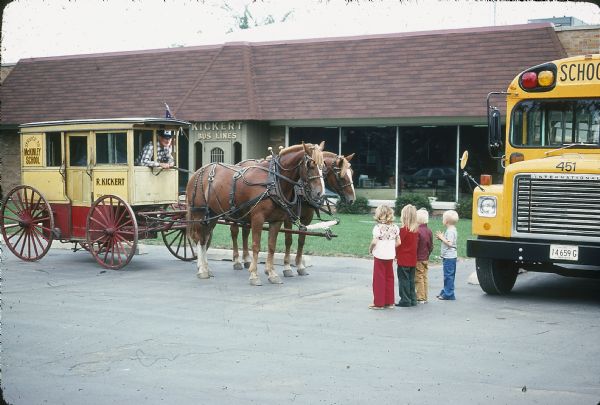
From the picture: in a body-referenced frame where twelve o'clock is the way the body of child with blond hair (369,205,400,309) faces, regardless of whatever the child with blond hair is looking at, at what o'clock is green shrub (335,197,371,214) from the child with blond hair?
The green shrub is roughly at 12 o'clock from the child with blond hair.

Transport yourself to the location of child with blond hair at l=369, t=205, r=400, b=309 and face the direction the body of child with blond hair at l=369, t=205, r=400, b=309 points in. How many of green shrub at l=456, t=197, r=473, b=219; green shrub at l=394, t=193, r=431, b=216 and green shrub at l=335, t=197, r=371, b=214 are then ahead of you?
3

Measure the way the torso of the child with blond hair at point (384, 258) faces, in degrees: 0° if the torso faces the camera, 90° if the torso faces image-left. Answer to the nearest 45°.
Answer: approximately 180°

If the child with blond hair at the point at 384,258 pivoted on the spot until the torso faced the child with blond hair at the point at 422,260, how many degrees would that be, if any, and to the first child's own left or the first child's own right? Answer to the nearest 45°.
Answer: approximately 45° to the first child's own right

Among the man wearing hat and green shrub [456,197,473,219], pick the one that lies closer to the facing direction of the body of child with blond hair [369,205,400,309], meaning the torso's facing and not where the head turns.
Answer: the green shrub

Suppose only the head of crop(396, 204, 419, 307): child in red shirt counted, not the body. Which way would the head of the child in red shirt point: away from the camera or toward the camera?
away from the camera

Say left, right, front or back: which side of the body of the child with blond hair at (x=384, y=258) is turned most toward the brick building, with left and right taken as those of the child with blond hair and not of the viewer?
front

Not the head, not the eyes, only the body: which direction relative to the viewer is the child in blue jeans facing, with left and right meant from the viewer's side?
facing to the left of the viewer

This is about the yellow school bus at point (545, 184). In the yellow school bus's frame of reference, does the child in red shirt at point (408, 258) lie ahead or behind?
ahead

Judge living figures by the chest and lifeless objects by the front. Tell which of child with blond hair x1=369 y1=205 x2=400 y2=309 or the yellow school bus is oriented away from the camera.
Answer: the child with blond hair

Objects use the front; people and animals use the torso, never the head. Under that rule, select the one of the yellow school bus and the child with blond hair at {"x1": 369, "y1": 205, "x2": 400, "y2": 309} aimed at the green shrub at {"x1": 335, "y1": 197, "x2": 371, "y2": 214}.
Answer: the child with blond hair
